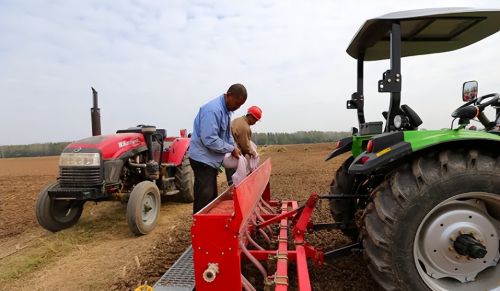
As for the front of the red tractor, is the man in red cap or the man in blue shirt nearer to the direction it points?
the man in blue shirt

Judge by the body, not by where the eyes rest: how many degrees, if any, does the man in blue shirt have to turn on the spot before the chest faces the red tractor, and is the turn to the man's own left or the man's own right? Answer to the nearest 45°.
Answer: approximately 135° to the man's own left

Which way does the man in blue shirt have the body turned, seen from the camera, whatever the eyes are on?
to the viewer's right

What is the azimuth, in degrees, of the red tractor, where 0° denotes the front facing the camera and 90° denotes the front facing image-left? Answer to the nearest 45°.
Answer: approximately 45°

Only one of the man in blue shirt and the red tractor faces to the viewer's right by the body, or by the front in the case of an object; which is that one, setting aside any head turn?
the man in blue shirt

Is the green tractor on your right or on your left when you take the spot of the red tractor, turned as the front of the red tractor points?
on your left

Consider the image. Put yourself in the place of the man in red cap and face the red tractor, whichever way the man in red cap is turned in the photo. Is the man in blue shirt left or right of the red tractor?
left

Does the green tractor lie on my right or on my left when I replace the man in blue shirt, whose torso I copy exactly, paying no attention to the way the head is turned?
on my right

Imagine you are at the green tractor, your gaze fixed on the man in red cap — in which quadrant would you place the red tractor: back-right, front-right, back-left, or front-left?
front-left

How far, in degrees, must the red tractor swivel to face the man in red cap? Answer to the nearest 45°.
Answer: approximately 135° to its left

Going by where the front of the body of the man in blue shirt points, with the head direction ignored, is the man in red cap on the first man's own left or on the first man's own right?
on the first man's own left

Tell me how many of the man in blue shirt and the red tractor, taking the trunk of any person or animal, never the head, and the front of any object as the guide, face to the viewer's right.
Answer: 1
